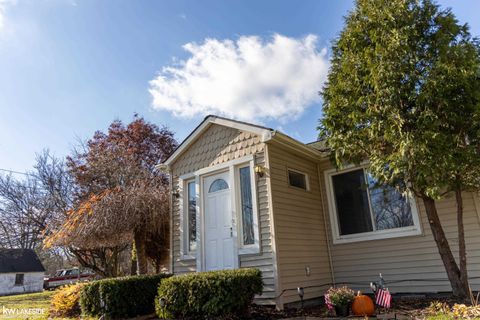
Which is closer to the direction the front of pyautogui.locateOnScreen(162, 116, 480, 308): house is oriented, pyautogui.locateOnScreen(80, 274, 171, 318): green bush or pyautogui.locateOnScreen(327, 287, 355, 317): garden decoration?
the green bush

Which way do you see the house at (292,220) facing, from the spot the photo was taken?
facing the viewer and to the left of the viewer

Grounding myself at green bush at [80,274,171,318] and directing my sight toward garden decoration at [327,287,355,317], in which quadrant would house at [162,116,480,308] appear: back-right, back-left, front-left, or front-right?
front-left

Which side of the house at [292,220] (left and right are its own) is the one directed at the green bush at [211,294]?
front

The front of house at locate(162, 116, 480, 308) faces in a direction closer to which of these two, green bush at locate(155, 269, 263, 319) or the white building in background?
the green bush

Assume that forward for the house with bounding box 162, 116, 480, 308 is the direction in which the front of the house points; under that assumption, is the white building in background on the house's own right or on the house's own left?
on the house's own right

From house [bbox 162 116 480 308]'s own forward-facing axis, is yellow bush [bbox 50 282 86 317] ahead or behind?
ahead

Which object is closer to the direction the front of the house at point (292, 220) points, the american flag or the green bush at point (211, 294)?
the green bush

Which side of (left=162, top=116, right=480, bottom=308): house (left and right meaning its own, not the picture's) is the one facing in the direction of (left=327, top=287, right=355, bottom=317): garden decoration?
front

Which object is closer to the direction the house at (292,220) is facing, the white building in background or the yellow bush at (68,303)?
the yellow bush
